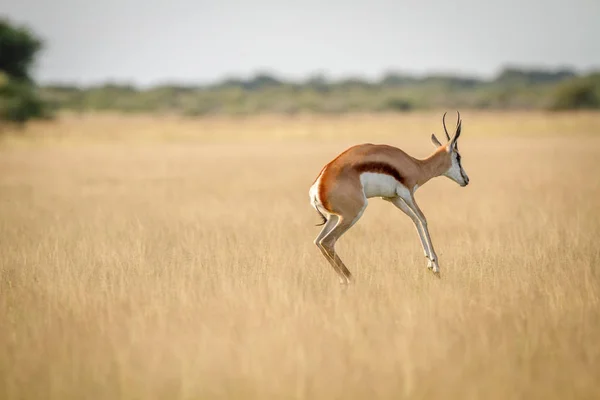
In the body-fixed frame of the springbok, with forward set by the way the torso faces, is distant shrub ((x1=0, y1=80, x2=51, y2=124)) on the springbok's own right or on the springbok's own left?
on the springbok's own left

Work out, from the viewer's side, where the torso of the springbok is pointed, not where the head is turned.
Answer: to the viewer's right
